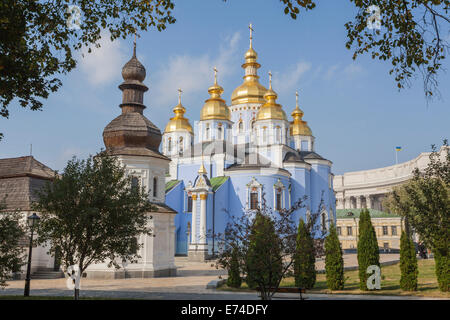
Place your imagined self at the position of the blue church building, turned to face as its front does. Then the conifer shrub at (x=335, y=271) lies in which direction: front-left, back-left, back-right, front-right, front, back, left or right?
back-left

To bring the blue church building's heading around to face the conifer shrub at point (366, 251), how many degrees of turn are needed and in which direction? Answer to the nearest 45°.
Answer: approximately 45° to its left

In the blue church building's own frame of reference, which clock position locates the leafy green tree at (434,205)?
The leafy green tree is roughly at 7 o'clock from the blue church building.

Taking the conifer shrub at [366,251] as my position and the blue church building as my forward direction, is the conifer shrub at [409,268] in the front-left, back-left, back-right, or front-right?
back-right
